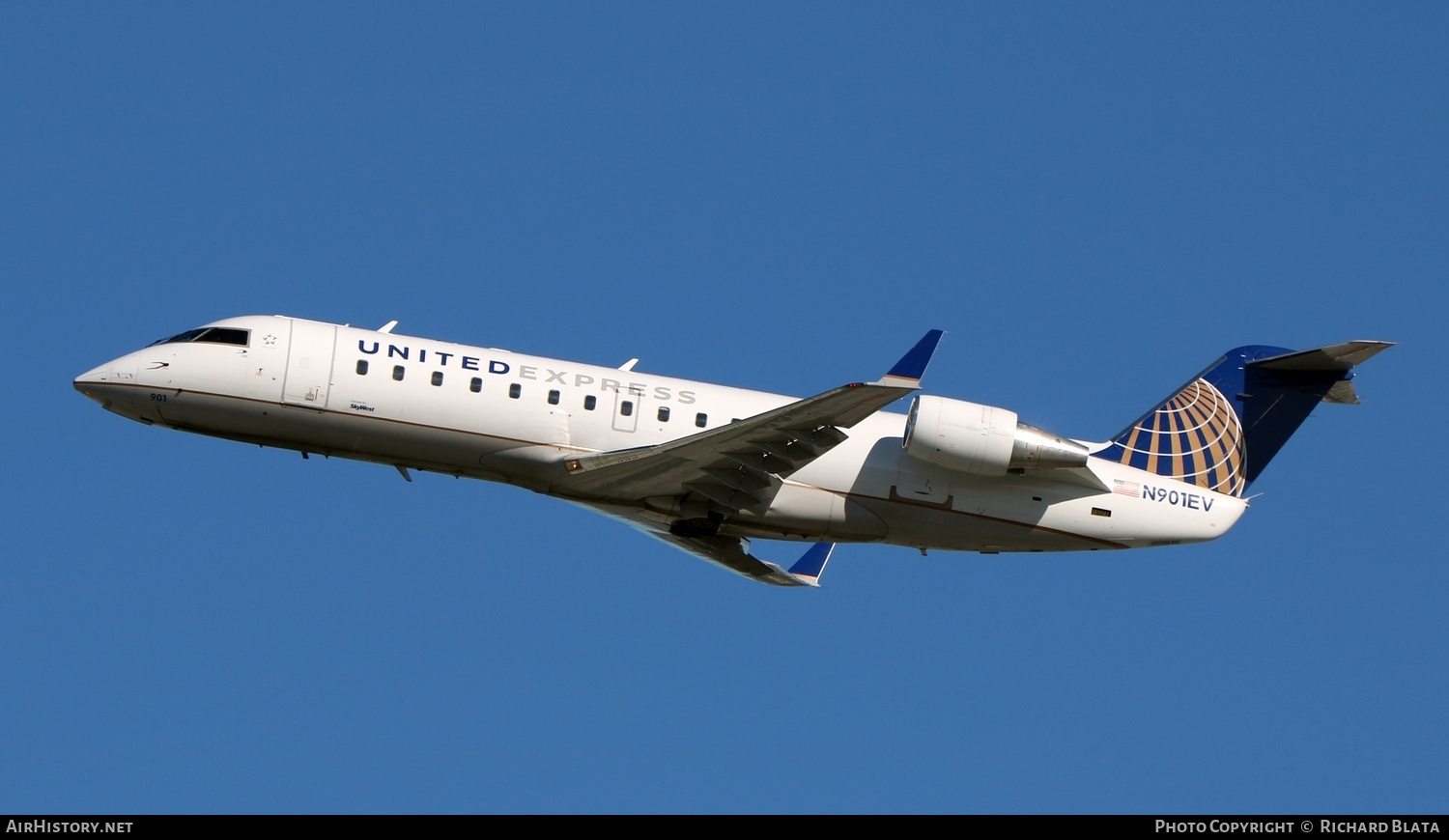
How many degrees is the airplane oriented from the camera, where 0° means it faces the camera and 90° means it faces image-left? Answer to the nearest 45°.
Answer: approximately 90°
